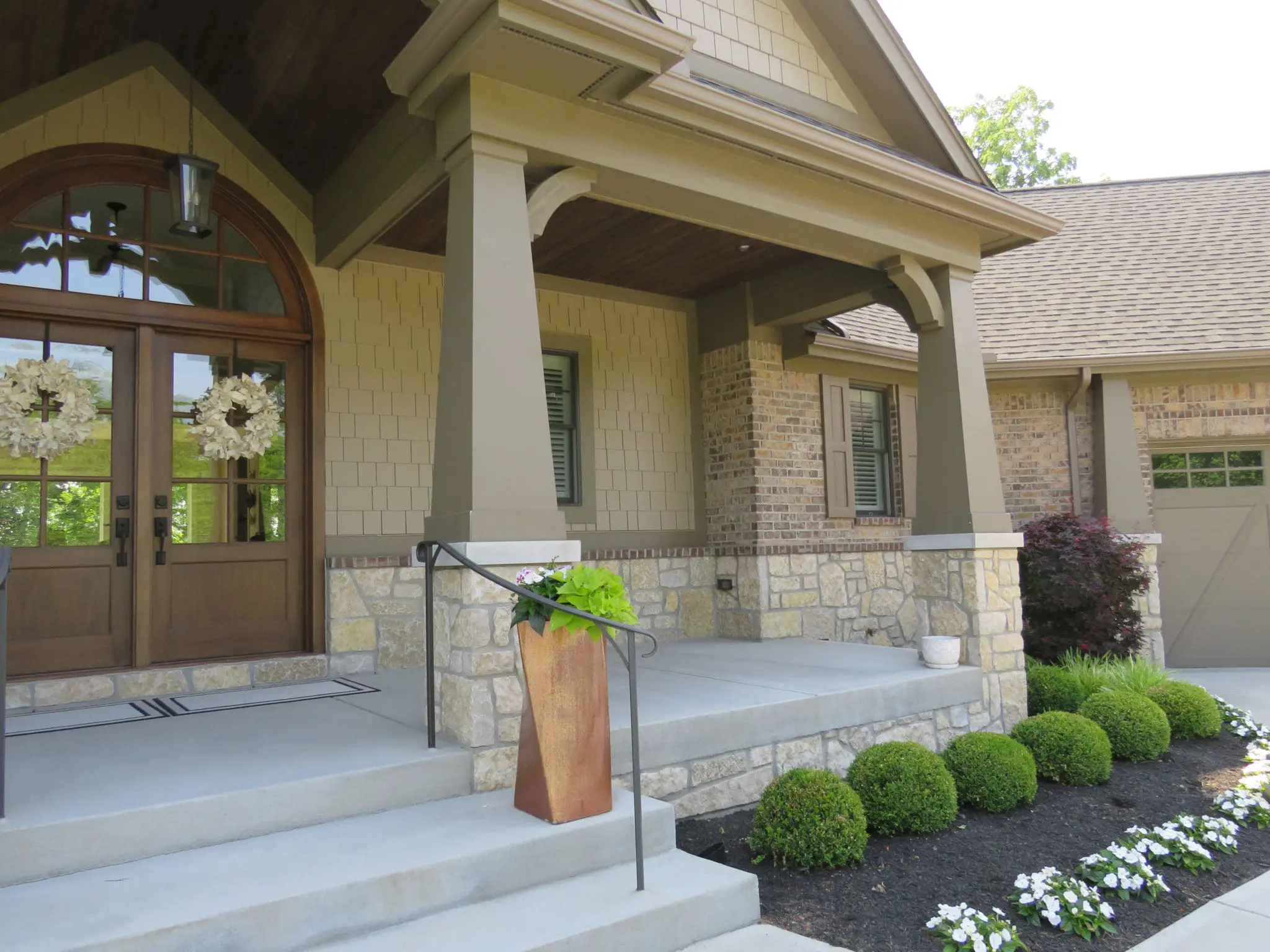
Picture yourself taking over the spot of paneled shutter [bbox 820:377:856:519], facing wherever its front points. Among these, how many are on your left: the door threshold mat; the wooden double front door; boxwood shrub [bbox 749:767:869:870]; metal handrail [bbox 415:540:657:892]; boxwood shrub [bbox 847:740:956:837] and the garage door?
1

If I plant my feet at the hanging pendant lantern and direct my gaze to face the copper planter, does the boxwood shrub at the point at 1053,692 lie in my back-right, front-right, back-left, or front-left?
front-left

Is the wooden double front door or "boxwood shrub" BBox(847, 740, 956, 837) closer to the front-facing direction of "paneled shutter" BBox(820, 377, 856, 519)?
the boxwood shrub

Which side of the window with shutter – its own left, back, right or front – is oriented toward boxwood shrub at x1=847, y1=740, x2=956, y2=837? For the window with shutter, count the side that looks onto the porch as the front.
front

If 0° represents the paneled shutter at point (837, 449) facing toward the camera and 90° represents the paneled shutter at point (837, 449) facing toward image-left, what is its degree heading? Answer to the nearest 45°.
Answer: approximately 315°

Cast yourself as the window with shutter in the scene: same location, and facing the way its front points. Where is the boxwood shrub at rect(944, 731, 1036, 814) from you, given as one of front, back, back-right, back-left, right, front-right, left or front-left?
front

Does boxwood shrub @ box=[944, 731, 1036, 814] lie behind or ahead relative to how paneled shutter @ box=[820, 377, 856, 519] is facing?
ahead

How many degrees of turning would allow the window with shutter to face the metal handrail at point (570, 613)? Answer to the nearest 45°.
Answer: approximately 45° to its right

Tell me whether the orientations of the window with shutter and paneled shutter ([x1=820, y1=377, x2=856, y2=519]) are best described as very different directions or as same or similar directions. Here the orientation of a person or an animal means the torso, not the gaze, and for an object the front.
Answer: same or similar directions

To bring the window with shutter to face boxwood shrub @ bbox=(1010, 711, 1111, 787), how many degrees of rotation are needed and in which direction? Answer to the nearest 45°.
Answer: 0° — it already faces it

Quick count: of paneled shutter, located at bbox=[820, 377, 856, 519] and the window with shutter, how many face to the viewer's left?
0

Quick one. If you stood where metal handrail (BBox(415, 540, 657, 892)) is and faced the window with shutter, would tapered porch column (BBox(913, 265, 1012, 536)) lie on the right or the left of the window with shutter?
right

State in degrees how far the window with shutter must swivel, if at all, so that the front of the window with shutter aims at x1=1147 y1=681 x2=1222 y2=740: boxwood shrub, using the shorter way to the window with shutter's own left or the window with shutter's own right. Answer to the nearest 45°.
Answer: approximately 45° to the window with shutter's own left

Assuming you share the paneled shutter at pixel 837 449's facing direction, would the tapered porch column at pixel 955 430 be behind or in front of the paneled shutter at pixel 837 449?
in front

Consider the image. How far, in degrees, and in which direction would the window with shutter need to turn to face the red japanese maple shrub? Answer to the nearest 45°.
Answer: approximately 45° to its left

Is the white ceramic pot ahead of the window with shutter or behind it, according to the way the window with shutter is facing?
ahead

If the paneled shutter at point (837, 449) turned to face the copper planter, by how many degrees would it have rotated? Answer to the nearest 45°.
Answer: approximately 45° to its right

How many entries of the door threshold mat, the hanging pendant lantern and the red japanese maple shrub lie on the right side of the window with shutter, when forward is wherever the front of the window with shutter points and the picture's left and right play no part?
2
